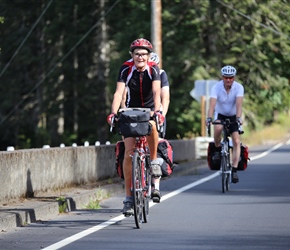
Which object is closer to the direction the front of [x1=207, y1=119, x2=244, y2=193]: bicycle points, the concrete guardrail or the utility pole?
the concrete guardrail

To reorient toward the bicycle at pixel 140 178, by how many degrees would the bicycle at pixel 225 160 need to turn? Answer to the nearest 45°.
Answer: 0° — it already faces it

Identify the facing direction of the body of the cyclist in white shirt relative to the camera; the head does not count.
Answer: toward the camera

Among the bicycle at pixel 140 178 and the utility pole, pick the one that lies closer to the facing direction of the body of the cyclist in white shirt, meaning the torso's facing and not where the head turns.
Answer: the bicycle

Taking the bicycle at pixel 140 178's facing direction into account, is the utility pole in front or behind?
behind

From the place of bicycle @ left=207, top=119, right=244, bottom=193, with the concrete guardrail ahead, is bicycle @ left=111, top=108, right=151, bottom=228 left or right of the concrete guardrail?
left

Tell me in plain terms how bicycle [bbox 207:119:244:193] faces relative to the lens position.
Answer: facing the viewer
